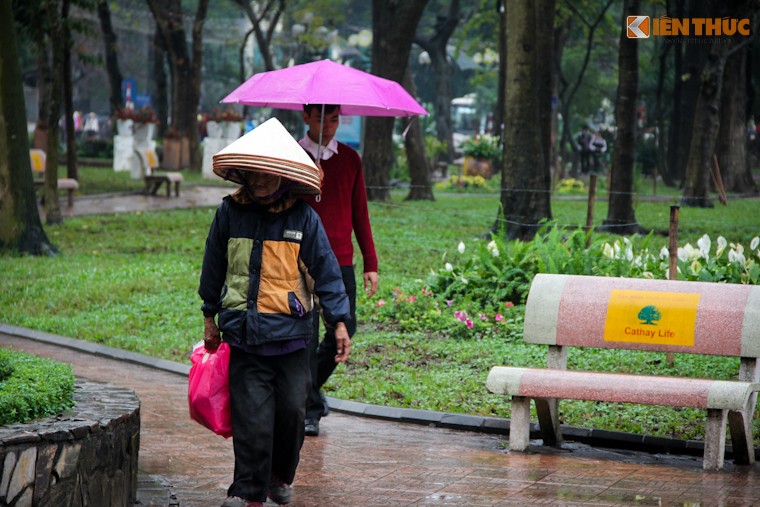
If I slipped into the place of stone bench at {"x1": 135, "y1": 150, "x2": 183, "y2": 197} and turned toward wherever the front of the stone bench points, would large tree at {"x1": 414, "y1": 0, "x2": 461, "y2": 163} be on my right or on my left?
on my left

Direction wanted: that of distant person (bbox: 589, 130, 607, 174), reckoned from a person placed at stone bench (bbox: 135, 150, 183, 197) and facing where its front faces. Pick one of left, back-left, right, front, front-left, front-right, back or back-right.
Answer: left

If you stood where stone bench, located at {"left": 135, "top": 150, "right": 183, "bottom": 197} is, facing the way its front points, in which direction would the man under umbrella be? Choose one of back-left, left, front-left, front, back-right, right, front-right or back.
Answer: front-right

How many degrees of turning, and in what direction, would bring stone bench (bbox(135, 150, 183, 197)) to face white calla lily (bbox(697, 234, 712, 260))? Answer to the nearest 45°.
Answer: approximately 45° to its right

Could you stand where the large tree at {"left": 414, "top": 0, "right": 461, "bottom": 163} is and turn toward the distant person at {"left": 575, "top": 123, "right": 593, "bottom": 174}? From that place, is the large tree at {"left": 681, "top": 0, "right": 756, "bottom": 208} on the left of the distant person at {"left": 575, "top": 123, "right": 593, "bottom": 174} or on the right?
right

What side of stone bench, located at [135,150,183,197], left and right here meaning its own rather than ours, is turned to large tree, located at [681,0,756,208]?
front

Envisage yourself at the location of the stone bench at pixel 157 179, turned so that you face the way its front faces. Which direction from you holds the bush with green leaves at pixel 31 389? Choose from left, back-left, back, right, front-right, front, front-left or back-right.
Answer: front-right

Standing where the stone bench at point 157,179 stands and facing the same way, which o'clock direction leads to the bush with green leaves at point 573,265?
The bush with green leaves is roughly at 1 o'clock from the stone bench.

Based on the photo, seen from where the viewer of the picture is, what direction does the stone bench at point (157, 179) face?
facing the viewer and to the right of the viewer

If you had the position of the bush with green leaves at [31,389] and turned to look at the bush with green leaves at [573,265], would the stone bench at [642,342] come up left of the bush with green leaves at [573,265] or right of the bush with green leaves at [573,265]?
right

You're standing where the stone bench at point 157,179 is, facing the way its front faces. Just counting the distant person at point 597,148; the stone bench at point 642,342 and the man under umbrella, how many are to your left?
1
